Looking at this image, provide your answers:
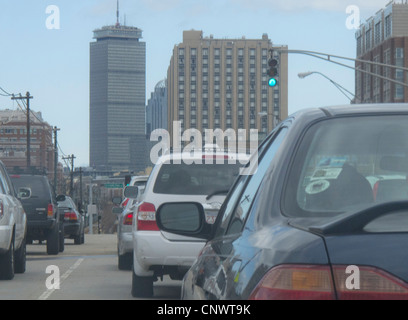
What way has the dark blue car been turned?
away from the camera

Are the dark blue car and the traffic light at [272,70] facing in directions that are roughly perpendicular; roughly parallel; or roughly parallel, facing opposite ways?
roughly parallel, facing opposite ways

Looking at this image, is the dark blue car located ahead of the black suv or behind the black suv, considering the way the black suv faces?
behind

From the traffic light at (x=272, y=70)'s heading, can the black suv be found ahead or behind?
ahead

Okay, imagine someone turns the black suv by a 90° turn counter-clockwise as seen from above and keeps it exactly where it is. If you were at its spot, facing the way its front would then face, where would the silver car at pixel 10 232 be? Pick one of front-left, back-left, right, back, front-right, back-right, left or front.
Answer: left

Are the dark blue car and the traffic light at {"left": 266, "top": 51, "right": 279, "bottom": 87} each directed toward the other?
yes

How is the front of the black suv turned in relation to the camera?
facing away from the viewer

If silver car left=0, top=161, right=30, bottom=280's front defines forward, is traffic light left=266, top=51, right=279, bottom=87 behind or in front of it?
in front

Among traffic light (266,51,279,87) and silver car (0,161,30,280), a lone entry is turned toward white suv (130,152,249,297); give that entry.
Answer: the traffic light

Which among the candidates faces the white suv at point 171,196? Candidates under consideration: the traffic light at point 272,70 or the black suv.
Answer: the traffic light

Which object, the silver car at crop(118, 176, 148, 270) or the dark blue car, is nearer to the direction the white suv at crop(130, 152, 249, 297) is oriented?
the silver car

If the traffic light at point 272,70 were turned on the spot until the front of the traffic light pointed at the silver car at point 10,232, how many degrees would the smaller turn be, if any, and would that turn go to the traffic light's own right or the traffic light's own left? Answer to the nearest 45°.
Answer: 0° — it already faces it

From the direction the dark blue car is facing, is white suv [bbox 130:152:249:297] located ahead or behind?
ahead

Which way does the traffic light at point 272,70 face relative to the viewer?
toward the camera

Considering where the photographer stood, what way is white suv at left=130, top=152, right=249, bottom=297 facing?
facing away from the viewer

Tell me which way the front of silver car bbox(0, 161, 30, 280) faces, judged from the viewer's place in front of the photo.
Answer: facing away from the viewer
